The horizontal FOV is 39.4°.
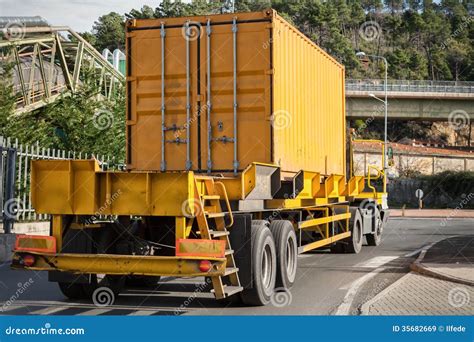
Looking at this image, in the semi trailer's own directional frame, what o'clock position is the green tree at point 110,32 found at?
The green tree is roughly at 10 o'clock from the semi trailer.

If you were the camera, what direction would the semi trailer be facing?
facing away from the viewer and to the right of the viewer

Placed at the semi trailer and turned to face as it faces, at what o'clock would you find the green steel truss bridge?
The green steel truss bridge is roughly at 10 o'clock from the semi trailer.

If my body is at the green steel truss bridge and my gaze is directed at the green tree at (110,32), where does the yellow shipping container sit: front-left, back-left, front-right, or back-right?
back-right

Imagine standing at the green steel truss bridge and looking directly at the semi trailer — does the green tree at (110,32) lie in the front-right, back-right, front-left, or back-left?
back-left
